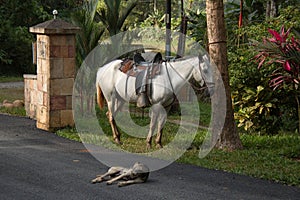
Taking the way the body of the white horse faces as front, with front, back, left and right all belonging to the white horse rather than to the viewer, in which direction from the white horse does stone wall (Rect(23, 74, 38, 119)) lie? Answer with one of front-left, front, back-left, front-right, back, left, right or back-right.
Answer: back-left

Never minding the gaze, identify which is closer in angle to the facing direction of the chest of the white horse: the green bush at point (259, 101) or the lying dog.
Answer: the green bush

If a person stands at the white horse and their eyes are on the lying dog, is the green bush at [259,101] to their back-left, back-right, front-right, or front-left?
back-left

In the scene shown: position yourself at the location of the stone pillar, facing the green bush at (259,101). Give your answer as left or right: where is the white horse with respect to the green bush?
right

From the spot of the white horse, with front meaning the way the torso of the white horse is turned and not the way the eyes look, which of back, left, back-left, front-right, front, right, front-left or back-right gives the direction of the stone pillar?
back-left

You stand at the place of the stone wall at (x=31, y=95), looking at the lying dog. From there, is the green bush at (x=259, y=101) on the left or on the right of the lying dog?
left

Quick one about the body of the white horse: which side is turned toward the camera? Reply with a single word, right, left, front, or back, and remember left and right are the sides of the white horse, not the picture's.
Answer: right

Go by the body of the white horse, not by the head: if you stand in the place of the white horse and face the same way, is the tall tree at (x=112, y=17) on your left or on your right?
on your left

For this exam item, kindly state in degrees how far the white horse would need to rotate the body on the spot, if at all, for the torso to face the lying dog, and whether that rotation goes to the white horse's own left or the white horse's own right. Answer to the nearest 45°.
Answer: approximately 90° to the white horse's own right
